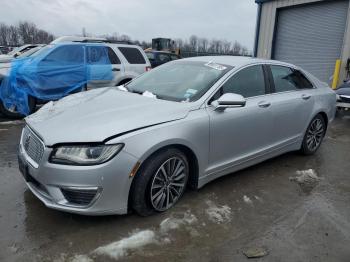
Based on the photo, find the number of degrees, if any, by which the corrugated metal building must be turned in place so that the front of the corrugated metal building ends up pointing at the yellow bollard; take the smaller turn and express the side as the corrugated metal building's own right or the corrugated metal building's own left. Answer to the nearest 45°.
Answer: approximately 90° to the corrugated metal building's own left

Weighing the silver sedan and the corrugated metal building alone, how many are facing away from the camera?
0

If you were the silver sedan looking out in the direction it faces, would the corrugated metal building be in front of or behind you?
behind

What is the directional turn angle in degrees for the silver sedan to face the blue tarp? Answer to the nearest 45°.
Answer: approximately 90° to its right

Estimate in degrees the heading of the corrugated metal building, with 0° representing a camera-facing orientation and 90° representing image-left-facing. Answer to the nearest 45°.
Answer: approximately 45°

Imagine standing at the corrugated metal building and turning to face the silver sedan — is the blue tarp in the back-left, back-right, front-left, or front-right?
front-right

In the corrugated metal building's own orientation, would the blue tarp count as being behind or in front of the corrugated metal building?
in front

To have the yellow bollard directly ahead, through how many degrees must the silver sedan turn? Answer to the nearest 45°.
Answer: approximately 180°

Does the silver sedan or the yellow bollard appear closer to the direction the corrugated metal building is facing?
the silver sedan

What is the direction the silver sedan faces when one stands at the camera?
facing the viewer and to the left of the viewer
